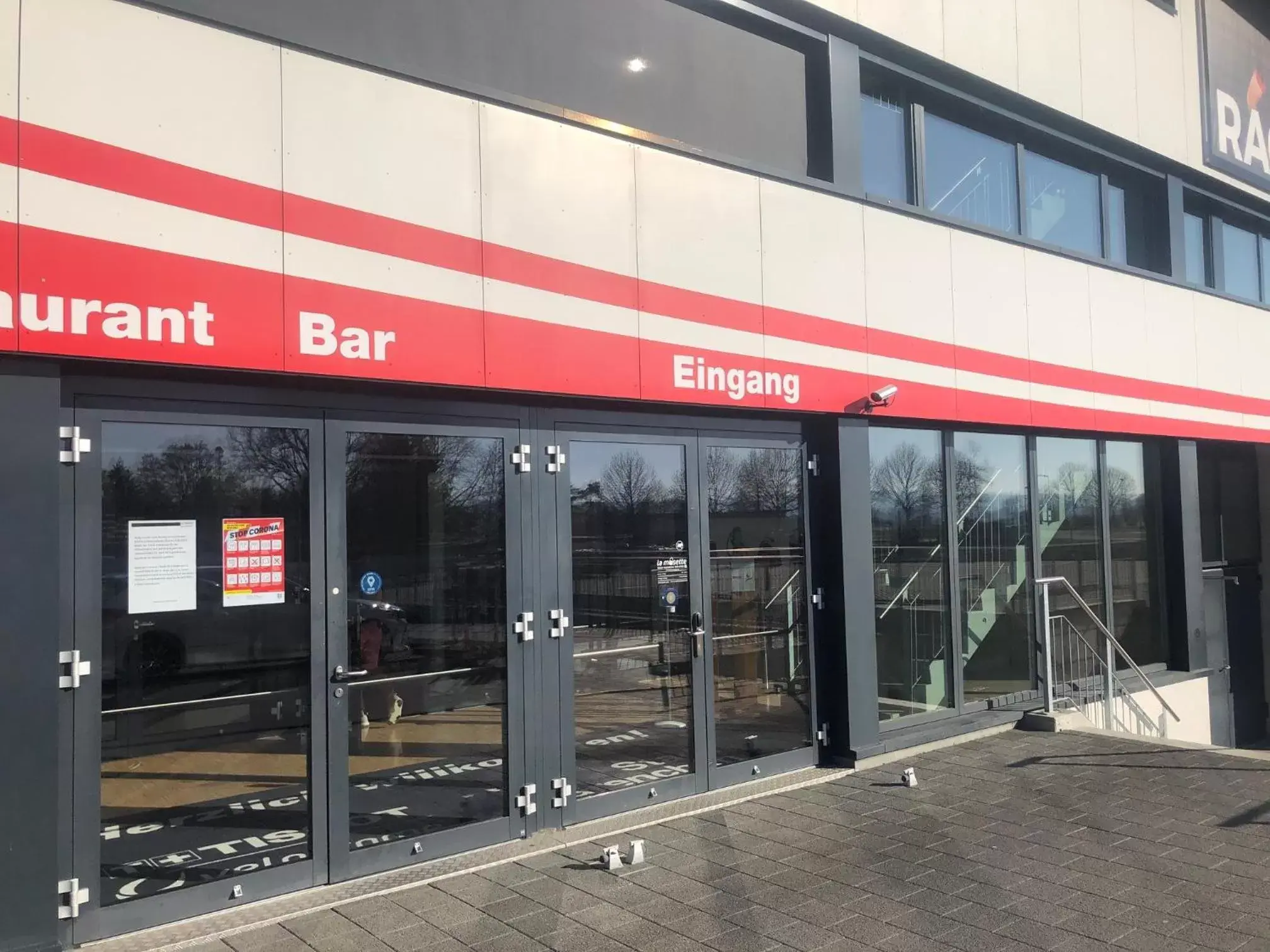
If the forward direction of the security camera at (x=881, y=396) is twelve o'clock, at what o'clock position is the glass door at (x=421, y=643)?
The glass door is roughly at 12 o'clock from the security camera.

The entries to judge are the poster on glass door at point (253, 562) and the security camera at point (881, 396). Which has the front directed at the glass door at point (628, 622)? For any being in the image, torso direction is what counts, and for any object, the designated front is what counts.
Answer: the security camera

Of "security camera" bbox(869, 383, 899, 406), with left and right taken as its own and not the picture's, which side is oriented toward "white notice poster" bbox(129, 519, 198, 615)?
front

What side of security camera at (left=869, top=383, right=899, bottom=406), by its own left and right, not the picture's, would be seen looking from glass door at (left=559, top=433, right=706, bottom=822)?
front

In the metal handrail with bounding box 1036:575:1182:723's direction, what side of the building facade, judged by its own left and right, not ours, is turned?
left

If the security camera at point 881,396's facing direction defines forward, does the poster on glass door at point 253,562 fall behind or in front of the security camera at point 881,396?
in front

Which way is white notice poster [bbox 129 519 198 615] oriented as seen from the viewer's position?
toward the camera

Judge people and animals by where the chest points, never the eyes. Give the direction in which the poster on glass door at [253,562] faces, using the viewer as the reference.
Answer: facing the viewer

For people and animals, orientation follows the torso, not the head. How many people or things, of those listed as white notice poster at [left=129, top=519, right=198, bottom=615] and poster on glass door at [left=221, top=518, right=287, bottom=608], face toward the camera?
2

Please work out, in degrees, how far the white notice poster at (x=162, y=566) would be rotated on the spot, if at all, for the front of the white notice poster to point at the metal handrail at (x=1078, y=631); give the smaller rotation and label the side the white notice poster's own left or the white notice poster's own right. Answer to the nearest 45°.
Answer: approximately 90° to the white notice poster's own left

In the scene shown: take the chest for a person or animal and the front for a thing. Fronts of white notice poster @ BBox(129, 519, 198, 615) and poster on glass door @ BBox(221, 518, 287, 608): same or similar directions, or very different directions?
same or similar directions

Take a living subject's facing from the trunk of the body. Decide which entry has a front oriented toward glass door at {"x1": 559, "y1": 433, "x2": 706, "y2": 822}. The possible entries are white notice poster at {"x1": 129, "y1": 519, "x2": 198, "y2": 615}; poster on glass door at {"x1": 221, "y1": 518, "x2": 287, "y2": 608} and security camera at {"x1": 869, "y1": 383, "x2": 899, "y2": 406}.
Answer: the security camera
